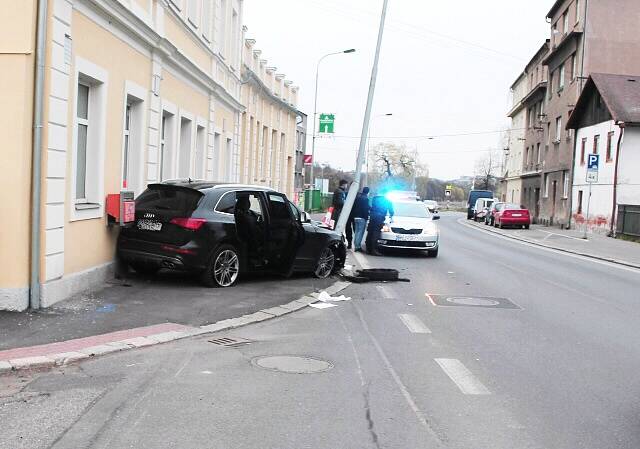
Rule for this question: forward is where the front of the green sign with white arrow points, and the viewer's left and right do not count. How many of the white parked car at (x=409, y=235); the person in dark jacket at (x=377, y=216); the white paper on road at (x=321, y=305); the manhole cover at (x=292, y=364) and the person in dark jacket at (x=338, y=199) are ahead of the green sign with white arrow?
5

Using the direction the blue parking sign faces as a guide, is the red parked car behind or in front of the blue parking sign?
behind

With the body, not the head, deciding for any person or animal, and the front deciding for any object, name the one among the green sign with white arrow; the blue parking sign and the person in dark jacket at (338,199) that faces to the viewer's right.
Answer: the person in dark jacket

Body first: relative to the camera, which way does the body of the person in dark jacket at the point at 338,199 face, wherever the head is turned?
to the viewer's right

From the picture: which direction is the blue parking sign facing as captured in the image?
toward the camera

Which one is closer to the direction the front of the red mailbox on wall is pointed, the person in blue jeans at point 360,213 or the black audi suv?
the black audi suv

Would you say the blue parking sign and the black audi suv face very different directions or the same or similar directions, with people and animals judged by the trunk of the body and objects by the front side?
very different directions

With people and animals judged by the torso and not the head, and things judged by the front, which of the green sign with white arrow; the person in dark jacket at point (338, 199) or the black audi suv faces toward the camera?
the green sign with white arrow

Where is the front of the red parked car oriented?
away from the camera

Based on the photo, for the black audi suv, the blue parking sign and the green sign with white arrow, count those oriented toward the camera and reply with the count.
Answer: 2

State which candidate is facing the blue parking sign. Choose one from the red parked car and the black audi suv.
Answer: the black audi suv

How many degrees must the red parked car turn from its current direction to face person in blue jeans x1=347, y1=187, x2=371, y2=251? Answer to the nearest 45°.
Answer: approximately 180°

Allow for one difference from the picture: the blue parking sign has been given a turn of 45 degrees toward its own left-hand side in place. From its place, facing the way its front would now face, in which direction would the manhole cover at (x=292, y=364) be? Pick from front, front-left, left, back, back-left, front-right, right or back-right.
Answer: front-right

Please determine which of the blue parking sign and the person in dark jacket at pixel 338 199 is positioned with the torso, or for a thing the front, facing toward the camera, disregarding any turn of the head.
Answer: the blue parking sign

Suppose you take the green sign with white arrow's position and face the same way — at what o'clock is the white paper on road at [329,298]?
The white paper on road is roughly at 12 o'clock from the green sign with white arrow.

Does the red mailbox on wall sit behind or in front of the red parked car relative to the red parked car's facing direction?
behind

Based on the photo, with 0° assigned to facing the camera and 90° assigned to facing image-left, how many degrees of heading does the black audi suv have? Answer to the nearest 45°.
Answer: approximately 225°
